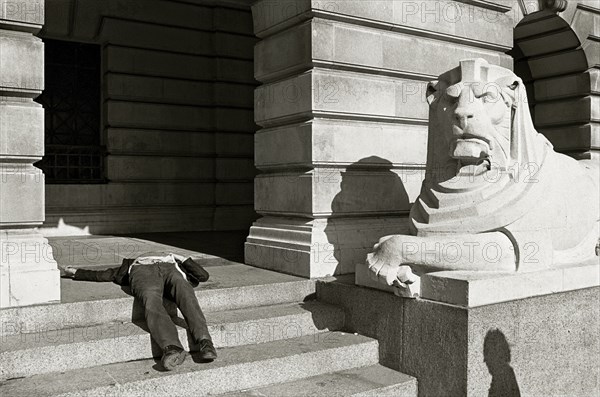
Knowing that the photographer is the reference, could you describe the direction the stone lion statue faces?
facing the viewer and to the left of the viewer

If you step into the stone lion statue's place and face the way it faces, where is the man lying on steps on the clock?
The man lying on steps is roughly at 1 o'clock from the stone lion statue.

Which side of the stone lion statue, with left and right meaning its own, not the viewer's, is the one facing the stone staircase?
front
